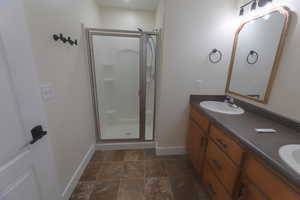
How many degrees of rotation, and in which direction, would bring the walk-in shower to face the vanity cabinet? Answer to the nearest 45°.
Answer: approximately 45° to its left

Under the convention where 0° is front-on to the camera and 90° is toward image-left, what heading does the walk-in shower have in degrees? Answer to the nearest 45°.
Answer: approximately 0°

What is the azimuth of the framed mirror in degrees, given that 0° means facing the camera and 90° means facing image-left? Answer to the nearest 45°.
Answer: approximately 45°
